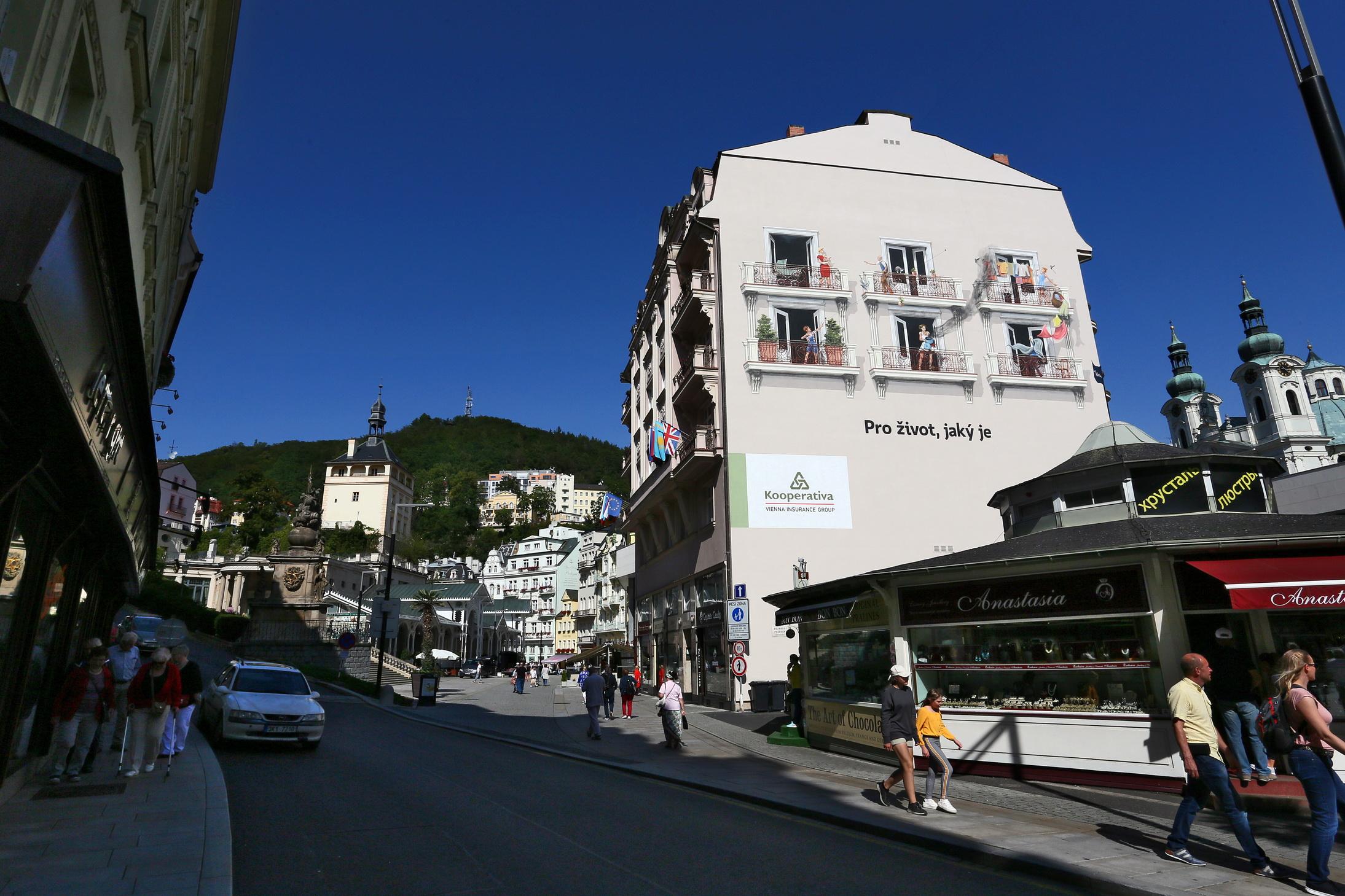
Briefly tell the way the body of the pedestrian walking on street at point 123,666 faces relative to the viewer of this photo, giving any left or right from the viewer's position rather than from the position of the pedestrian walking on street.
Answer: facing the viewer

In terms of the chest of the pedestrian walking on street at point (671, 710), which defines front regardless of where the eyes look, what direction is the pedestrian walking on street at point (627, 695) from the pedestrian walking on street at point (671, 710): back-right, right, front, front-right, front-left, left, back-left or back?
front

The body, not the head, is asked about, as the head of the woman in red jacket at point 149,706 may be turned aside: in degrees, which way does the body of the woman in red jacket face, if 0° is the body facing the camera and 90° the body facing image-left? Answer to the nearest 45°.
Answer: approximately 0°

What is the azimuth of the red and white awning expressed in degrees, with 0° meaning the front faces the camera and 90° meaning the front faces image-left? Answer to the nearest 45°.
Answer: approximately 0°

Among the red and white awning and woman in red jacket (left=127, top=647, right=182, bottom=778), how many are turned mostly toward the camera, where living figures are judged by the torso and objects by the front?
2

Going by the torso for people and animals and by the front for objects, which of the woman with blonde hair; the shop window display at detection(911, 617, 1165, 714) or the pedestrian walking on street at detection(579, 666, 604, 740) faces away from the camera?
the pedestrian walking on street

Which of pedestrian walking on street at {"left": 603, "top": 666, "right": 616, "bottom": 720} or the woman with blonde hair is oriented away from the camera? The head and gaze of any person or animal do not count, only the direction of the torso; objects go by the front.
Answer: the pedestrian walking on street

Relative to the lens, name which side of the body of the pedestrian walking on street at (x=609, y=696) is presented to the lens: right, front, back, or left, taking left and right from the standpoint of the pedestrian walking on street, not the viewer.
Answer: back

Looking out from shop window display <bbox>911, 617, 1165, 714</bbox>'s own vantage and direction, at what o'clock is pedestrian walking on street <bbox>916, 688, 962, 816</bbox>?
The pedestrian walking on street is roughly at 1 o'clock from the shop window display.

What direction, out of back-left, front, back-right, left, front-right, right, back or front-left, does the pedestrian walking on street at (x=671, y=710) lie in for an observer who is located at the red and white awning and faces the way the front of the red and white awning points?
right

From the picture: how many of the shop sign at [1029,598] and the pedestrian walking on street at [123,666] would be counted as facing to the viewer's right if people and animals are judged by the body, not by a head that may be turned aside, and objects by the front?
0
